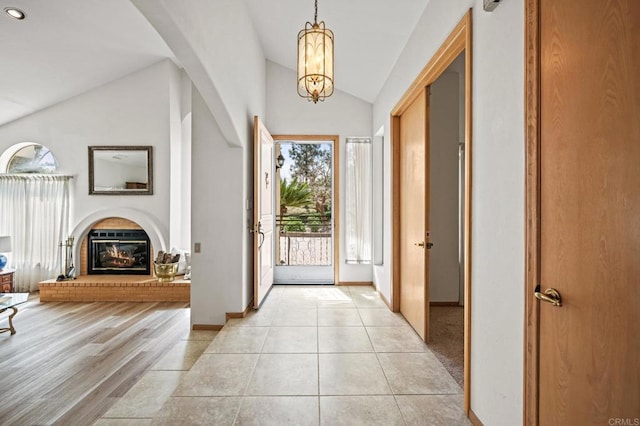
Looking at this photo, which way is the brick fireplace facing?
toward the camera

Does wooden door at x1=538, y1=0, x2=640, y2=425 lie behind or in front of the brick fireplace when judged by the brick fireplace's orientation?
in front

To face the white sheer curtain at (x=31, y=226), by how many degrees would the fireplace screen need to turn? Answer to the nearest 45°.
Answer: approximately 135° to its right

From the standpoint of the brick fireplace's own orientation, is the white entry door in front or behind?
in front

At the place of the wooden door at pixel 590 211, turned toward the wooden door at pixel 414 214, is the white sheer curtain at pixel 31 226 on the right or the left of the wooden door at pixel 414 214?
left

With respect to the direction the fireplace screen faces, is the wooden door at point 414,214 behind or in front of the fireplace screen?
in front

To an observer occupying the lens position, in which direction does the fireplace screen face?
facing the viewer

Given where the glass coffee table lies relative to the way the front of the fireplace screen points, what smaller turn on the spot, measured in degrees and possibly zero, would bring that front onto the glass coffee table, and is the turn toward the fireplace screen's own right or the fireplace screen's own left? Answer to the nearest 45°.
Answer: approximately 45° to the fireplace screen's own right

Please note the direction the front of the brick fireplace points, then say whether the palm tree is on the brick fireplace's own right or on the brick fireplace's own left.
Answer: on the brick fireplace's own left
